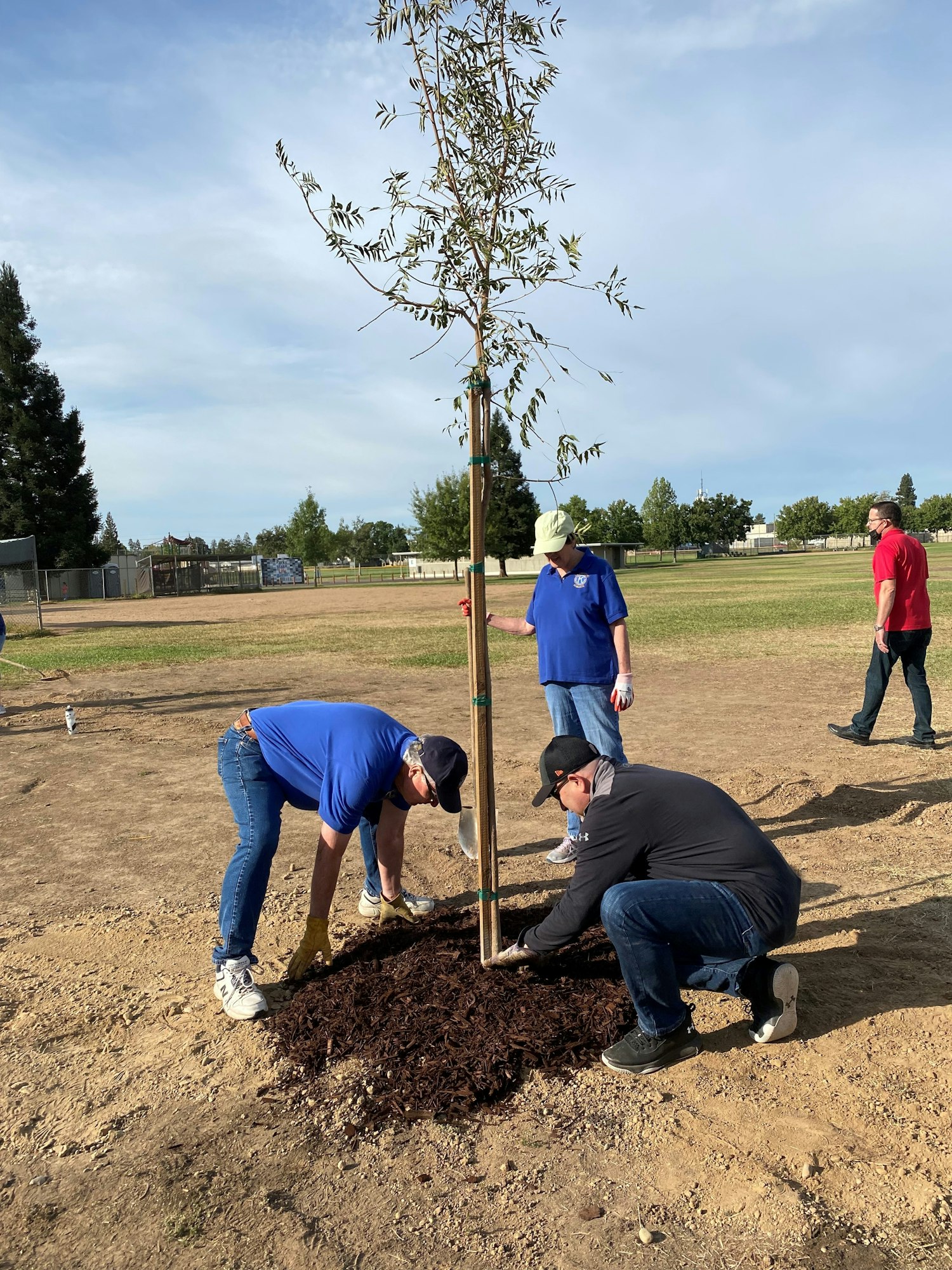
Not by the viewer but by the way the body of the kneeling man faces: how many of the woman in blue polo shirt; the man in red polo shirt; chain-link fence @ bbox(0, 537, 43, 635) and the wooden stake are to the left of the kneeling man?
0

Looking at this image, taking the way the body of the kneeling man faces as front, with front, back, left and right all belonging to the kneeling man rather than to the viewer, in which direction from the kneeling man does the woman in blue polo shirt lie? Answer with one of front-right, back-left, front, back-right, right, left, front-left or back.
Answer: right

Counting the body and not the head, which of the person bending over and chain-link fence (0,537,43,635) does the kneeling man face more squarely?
the person bending over

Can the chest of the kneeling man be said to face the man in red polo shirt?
no

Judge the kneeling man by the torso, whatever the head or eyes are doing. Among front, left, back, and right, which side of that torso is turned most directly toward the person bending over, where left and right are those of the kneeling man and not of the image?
front

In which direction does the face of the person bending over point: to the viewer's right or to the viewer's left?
to the viewer's right

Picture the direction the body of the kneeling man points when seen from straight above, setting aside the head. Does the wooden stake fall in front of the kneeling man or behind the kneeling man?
in front

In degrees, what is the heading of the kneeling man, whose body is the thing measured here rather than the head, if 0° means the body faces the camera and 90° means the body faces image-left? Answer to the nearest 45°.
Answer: approximately 90°

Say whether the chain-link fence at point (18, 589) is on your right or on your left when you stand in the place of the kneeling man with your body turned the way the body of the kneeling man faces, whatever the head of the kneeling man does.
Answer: on your right

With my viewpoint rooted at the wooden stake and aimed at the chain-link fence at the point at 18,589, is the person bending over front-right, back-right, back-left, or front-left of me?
front-left

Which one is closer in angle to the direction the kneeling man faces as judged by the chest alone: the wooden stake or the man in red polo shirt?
the wooden stake
